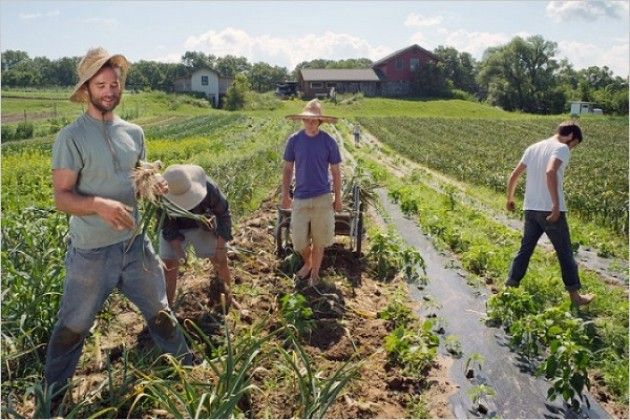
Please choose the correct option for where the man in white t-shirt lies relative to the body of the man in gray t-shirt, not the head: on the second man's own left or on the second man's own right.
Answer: on the second man's own left

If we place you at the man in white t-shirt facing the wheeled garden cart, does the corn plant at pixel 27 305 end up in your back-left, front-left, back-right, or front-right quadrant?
front-left

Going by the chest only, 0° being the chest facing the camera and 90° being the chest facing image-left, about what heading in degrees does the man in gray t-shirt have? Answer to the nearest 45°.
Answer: approximately 315°

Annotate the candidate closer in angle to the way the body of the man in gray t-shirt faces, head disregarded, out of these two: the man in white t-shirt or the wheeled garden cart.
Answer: the man in white t-shirt

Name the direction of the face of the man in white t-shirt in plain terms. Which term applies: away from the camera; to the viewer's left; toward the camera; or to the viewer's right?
to the viewer's right

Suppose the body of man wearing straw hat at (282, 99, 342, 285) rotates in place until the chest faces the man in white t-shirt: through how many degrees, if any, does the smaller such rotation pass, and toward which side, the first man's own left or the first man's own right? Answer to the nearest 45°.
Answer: approximately 90° to the first man's own left

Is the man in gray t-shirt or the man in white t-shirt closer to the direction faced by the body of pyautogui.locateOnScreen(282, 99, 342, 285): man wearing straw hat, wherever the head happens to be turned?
the man in gray t-shirt

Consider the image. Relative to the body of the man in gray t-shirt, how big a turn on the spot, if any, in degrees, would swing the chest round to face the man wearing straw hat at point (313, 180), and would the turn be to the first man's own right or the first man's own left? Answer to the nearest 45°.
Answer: approximately 90° to the first man's own left

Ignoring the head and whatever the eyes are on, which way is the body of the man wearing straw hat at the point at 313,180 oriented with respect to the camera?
toward the camera

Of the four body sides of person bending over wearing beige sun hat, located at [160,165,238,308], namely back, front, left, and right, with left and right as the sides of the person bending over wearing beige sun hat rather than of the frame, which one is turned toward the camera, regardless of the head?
front
